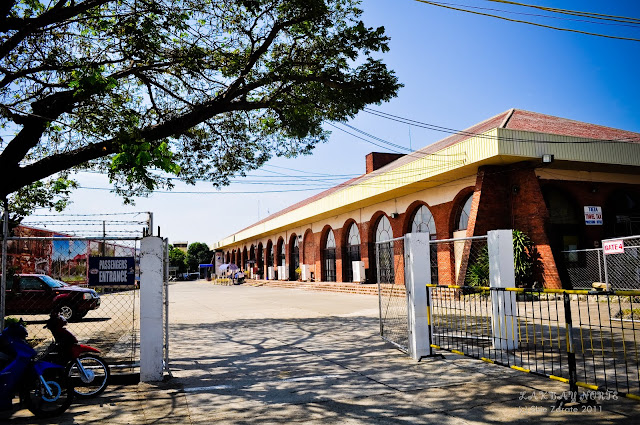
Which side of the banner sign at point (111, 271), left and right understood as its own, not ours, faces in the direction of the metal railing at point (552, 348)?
left

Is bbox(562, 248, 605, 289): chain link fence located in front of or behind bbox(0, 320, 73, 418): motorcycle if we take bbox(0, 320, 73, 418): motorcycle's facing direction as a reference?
in front

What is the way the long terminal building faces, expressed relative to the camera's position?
facing the viewer and to the left of the viewer

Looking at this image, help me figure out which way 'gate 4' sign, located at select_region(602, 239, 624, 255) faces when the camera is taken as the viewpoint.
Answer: facing the viewer

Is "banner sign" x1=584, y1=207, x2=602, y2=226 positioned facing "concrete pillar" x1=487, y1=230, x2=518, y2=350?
yes

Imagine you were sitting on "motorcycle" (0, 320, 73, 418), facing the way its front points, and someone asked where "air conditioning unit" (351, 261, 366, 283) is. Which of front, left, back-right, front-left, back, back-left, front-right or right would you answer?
front-left

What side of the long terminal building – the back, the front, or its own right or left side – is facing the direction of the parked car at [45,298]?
front

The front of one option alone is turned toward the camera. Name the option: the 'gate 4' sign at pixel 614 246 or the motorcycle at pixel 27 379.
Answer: the 'gate 4' sign

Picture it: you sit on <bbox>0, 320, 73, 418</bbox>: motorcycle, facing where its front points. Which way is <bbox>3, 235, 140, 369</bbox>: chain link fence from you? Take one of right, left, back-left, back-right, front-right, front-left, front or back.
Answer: left

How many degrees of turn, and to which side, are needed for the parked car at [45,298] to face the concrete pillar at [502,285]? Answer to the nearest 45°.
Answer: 0° — it already faces it

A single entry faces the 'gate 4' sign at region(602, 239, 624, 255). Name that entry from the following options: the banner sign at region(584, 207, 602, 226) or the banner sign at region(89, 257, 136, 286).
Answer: the banner sign at region(584, 207, 602, 226)

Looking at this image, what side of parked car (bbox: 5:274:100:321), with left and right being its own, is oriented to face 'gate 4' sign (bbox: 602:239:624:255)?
front

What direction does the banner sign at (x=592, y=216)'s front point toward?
toward the camera

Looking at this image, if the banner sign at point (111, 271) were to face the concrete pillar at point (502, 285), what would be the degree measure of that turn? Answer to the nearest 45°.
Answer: approximately 90° to its left

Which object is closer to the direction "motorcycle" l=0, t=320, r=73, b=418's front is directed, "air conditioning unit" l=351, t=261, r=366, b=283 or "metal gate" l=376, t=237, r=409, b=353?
the metal gate
